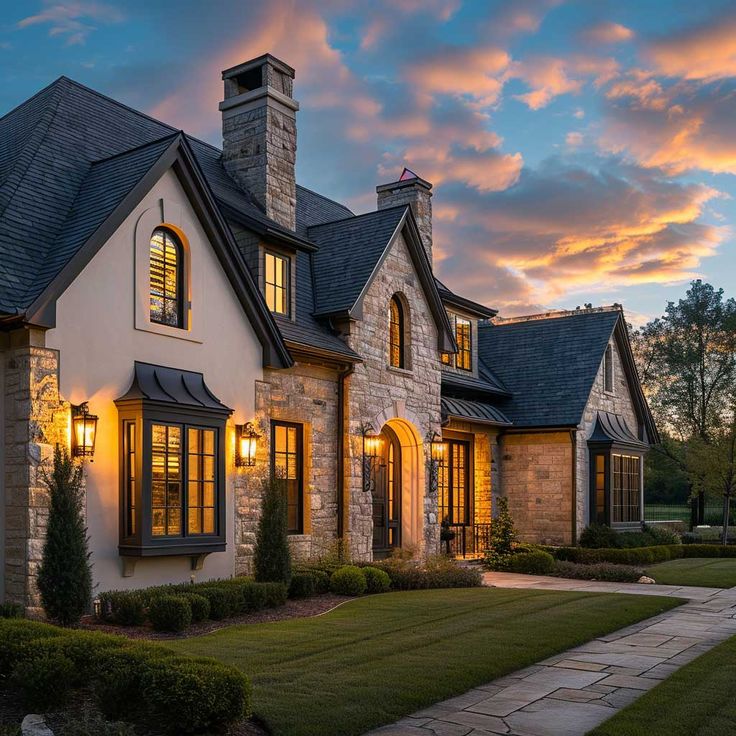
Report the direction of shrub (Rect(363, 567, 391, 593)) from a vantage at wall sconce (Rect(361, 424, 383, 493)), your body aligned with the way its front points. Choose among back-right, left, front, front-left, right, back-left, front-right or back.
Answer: front-right

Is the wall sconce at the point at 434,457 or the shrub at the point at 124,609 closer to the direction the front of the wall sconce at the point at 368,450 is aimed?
the shrub

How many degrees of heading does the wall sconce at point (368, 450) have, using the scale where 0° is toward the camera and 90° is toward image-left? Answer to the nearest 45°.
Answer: approximately 315°

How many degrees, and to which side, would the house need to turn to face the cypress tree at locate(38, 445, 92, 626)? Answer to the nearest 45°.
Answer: approximately 45° to its right

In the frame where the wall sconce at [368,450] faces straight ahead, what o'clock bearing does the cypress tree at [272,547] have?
The cypress tree is roughly at 2 o'clock from the wall sconce.

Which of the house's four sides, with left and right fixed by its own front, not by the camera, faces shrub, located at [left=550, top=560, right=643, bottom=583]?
left

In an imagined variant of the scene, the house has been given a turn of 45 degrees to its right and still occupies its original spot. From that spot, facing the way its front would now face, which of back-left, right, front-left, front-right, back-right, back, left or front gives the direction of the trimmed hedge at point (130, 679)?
front

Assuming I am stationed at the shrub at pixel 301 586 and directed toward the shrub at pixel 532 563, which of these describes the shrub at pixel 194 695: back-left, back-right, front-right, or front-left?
back-right

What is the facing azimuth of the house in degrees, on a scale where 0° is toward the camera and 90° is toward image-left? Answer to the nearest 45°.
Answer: approximately 315°

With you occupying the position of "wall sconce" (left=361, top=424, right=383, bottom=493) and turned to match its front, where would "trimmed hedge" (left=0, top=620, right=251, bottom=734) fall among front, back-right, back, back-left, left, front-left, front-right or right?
front-right
